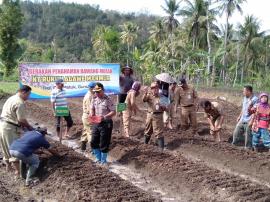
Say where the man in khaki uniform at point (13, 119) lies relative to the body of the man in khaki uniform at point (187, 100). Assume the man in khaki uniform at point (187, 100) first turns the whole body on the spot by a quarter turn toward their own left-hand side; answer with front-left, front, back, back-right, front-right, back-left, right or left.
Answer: back-right

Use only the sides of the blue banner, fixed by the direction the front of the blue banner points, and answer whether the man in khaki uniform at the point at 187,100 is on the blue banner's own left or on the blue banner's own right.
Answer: on the blue banner's own left

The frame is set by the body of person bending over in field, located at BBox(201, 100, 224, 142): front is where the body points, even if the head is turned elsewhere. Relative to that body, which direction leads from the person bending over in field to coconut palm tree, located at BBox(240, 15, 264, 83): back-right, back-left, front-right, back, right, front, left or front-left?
back-right

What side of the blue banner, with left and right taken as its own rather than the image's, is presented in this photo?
front

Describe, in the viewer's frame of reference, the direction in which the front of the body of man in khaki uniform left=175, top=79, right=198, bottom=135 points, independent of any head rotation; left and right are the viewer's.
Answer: facing the viewer

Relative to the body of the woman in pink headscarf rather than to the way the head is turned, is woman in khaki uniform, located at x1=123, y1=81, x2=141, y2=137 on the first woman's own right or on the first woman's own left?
on the first woman's own right

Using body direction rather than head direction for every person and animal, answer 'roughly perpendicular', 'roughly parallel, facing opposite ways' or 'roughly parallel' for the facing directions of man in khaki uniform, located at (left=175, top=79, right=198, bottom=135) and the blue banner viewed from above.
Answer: roughly parallel

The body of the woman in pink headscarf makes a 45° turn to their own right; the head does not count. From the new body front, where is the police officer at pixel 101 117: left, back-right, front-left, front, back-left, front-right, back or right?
front

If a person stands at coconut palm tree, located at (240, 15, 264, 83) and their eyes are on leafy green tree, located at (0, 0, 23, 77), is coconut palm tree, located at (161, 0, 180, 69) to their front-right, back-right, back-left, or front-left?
front-right
